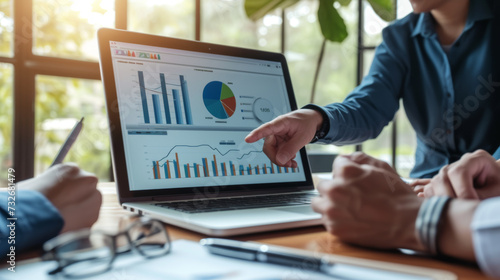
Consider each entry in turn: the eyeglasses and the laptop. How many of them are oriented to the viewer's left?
0

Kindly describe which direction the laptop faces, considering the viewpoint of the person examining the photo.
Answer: facing the viewer and to the right of the viewer

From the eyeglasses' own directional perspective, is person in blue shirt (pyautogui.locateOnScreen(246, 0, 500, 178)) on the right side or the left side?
on its left

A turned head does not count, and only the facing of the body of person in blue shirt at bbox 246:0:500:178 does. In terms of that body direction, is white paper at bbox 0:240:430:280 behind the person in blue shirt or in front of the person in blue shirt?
in front

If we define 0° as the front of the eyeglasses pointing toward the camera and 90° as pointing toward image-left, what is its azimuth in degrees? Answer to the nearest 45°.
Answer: approximately 315°

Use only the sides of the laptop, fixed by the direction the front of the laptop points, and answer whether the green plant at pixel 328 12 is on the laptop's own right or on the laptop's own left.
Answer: on the laptop's own left

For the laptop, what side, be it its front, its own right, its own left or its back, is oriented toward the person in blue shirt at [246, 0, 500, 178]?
left

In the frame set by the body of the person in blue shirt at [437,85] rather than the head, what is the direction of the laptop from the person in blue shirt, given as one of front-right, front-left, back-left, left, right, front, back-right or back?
front

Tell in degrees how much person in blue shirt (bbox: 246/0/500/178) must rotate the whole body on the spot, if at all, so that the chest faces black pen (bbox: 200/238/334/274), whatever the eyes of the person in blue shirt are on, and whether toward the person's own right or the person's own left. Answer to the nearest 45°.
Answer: approximately 45° to the person's own left

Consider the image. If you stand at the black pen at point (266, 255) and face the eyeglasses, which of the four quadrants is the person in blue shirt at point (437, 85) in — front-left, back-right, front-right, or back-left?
back-right

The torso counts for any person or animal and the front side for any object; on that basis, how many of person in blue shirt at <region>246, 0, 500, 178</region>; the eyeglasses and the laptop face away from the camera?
0

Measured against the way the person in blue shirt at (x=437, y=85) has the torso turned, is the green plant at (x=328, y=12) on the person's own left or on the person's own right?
on the person's own right

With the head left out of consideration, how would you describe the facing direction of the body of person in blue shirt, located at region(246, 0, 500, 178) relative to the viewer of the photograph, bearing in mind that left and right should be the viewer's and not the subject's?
facing the viewer and to the left of the viewer

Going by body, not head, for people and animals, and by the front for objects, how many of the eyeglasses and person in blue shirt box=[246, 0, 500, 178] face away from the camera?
0
